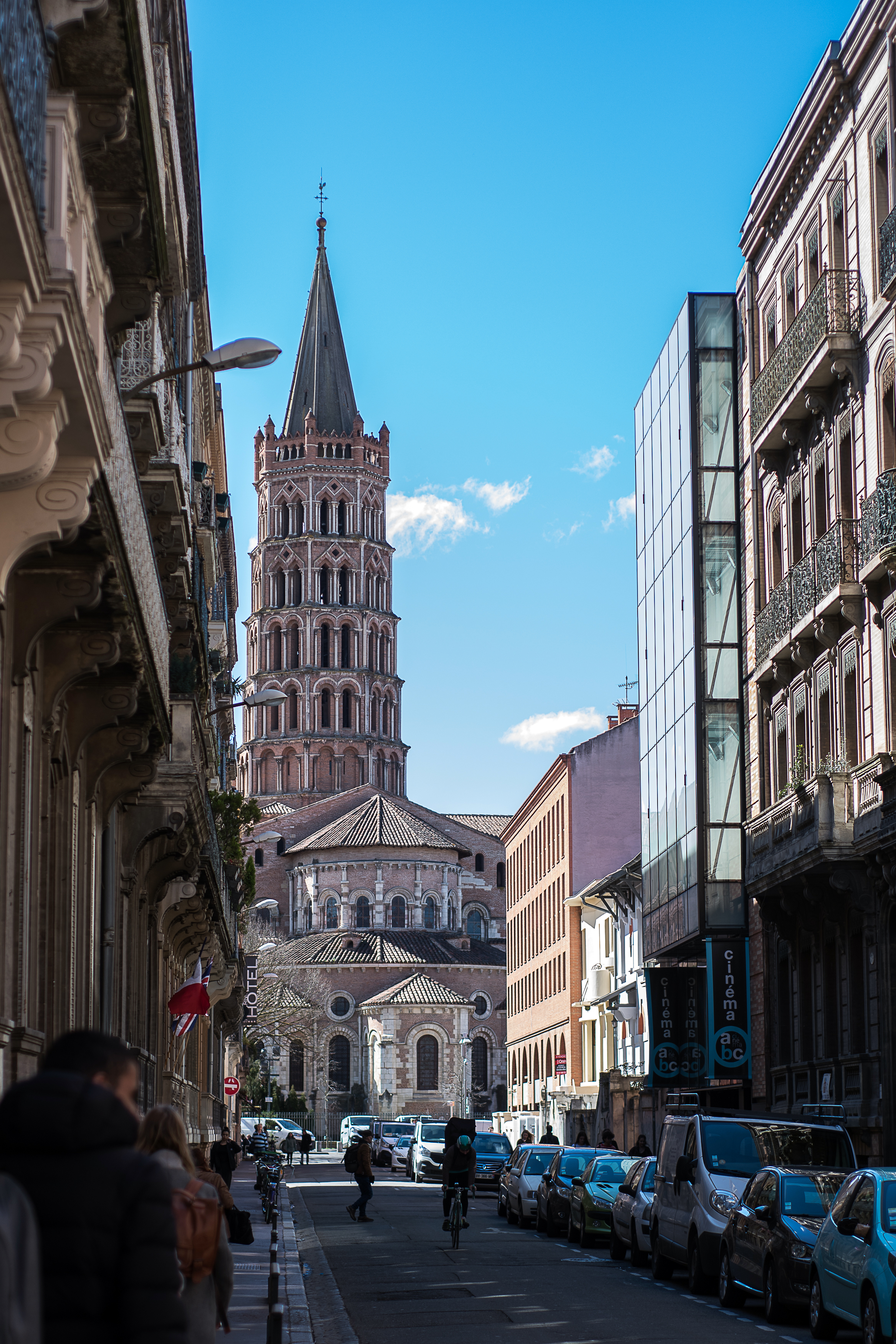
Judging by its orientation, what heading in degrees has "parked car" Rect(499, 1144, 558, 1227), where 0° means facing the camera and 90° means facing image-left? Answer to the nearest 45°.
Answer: approximately 315°

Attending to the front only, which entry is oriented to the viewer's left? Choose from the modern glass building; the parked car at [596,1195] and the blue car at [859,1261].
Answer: the modern glass building

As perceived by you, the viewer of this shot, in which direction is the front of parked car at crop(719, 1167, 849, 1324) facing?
facing the viewer and to the right of the viewer

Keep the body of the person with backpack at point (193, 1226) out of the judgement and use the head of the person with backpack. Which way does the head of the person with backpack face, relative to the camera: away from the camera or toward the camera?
away from the camera

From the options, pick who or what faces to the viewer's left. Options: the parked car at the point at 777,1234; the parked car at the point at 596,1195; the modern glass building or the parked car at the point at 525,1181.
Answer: the modern glass building

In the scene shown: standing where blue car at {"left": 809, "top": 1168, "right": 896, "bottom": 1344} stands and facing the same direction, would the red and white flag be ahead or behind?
behind

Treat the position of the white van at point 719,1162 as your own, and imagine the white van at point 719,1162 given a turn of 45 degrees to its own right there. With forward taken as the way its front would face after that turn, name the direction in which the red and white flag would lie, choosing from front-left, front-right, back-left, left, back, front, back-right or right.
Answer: back-right

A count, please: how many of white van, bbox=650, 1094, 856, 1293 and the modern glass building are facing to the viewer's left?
1

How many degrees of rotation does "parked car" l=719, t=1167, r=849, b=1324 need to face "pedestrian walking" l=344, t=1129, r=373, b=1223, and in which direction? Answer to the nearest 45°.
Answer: approximately 135° to its left

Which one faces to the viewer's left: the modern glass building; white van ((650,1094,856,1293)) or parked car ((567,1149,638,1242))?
the modern glass building

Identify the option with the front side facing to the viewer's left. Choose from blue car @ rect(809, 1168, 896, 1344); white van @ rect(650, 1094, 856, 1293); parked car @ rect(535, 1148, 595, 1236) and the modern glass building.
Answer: the modern glass building

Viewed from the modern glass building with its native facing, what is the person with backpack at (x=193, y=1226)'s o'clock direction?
The person with backpack is roughly at 9 o'clock from the modern glass building.

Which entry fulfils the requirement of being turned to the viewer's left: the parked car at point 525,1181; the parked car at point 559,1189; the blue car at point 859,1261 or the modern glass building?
the modern glass building

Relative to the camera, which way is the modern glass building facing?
to the viewer's left
